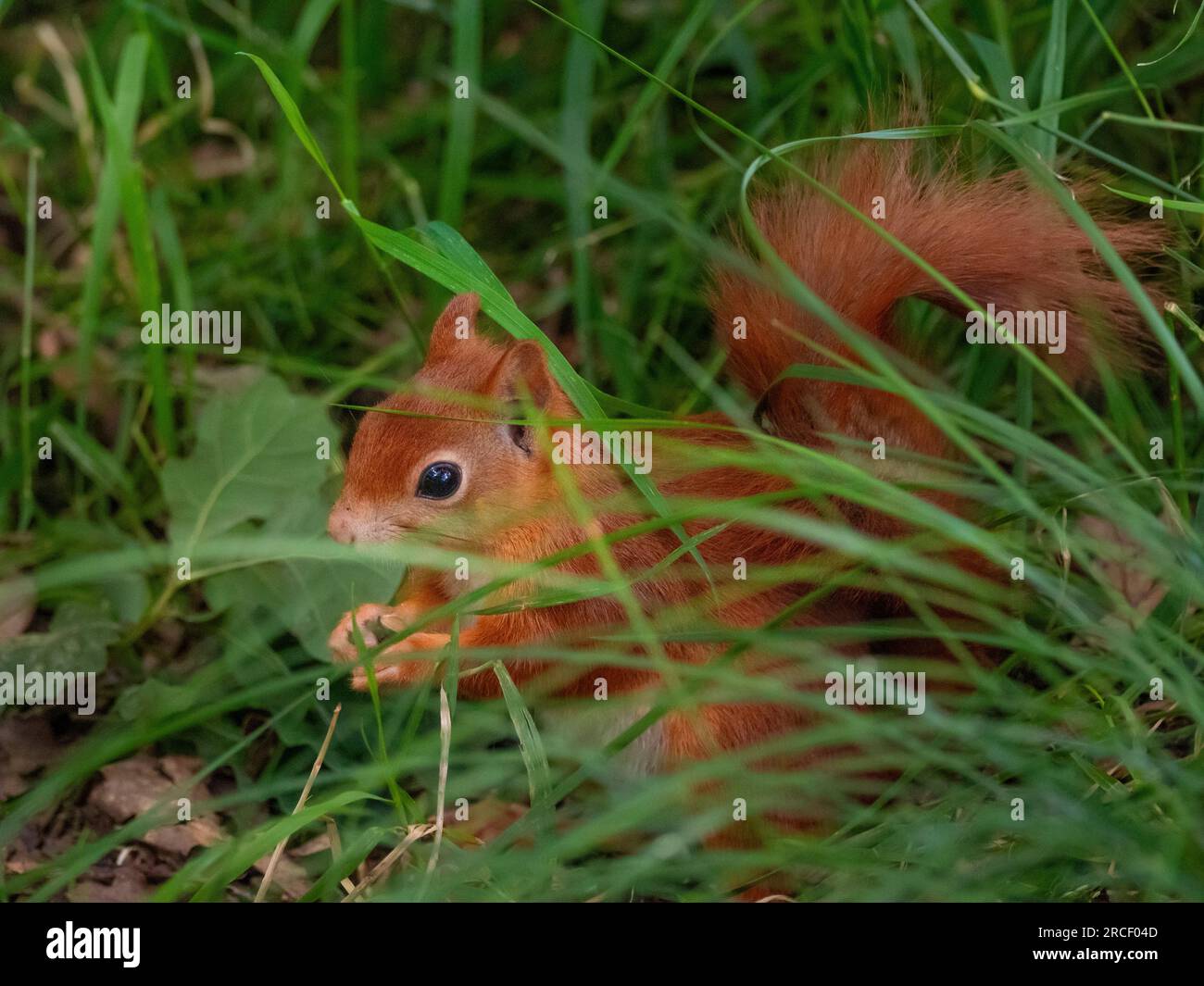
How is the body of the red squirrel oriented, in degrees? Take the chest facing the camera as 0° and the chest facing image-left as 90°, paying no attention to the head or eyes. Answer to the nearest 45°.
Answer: approximately 90°
